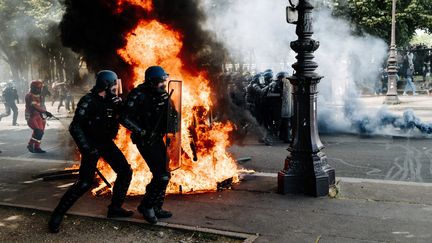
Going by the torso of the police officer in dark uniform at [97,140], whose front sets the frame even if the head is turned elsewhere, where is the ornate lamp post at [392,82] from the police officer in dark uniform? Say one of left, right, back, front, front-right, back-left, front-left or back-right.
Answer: left

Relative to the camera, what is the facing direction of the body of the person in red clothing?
to the viewer's right

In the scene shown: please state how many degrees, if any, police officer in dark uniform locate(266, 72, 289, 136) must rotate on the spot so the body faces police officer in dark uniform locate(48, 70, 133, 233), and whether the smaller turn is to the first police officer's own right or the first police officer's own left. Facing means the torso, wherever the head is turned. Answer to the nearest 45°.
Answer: approximately 90° to the first police officer's own right

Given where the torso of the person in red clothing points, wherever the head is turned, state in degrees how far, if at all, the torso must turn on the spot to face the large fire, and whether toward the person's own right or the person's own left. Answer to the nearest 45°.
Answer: approximately 45° to the person's own right

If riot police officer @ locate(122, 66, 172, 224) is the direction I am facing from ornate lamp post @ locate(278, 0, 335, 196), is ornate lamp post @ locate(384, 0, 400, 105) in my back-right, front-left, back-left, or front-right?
back-right
